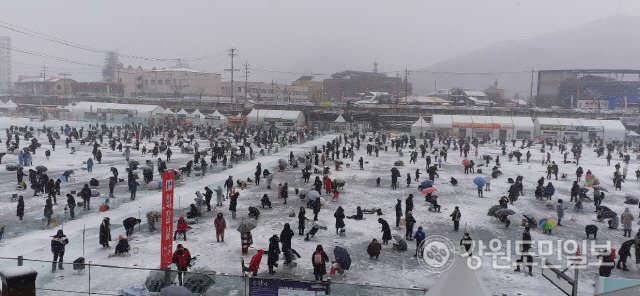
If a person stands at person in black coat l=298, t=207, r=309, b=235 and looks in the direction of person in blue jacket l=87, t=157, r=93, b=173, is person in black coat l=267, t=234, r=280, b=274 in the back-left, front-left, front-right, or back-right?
back-left

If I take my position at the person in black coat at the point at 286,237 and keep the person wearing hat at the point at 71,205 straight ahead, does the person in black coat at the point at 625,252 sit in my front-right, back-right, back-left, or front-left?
back-right

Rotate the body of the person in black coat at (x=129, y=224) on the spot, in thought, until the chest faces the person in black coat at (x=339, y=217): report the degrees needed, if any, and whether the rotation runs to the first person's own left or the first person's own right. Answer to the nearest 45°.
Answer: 0° — they already face them

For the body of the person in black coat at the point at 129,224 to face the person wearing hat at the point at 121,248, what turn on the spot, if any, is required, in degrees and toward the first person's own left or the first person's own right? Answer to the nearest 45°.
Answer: approximately 90° to the first person's own right

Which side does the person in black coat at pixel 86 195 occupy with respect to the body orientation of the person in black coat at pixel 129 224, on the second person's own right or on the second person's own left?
on the second person's own left

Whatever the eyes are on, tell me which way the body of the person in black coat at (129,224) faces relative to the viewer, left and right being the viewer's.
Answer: facing to the right of the viewer

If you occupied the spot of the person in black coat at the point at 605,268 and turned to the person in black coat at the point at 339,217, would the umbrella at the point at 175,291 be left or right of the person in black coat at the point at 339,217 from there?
left

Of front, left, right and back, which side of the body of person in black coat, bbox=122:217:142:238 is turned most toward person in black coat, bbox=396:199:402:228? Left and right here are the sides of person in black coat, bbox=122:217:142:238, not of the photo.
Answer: front
